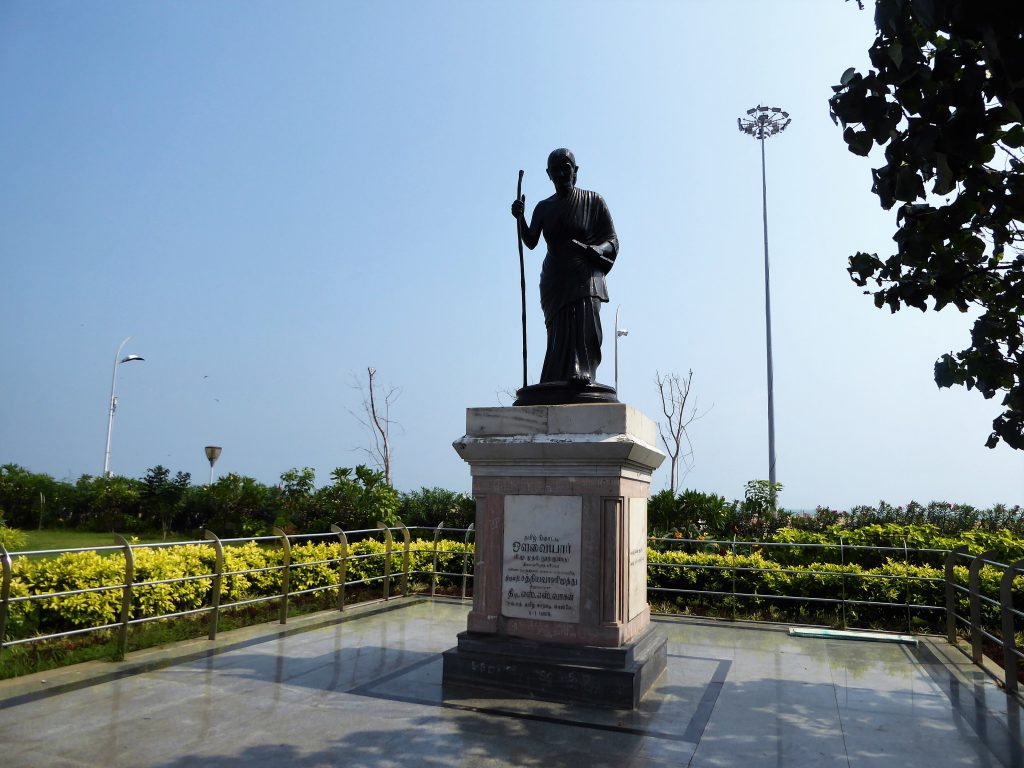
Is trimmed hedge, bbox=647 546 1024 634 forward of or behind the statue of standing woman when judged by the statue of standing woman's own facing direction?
behind

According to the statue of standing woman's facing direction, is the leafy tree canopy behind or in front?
in front

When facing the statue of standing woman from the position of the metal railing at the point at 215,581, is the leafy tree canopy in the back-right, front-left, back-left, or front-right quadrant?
front-right

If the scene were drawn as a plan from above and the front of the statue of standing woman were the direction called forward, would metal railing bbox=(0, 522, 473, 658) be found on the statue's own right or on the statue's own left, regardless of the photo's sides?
on the statue's own right

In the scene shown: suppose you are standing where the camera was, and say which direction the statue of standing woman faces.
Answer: facing the viewer

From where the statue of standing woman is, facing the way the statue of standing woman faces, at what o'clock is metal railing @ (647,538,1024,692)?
The metal railing is roughly at 8 o'clock from the statue of standing woman.

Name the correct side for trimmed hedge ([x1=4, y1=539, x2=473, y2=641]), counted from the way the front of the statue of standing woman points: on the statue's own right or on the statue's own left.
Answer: on the statue's own right
